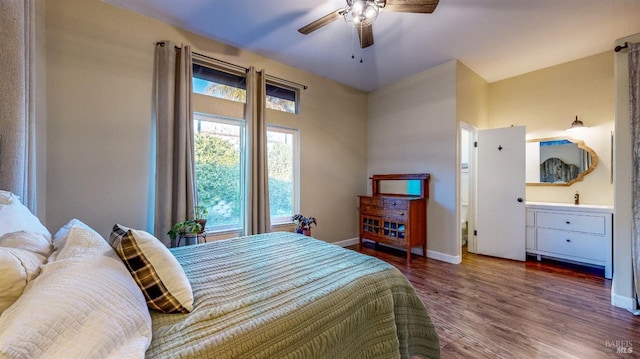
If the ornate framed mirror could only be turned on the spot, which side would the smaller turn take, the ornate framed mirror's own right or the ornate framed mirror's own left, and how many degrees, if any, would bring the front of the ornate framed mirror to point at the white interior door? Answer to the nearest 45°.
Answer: approximately 45° to the ornate framed mirror's own right

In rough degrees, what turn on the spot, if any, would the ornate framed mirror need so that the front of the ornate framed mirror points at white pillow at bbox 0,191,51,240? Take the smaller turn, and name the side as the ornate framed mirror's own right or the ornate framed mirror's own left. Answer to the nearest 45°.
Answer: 0° — it already faces it

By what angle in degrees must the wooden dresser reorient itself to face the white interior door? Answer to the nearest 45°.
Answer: approximately 135° to its left

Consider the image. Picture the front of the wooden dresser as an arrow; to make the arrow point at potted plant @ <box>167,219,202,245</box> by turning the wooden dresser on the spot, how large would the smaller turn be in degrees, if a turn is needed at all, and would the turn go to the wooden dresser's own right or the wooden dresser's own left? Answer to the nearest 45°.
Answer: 0° — it already faces it

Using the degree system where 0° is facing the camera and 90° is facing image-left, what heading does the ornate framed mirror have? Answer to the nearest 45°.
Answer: approximately 0°

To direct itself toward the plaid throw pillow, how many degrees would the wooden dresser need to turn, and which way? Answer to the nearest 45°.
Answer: approximately 45° to its left

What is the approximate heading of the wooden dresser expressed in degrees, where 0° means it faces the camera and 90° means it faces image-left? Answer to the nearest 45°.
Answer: approximately 45°

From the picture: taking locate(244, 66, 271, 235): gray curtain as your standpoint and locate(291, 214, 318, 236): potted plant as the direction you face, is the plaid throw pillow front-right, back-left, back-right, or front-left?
back-right
